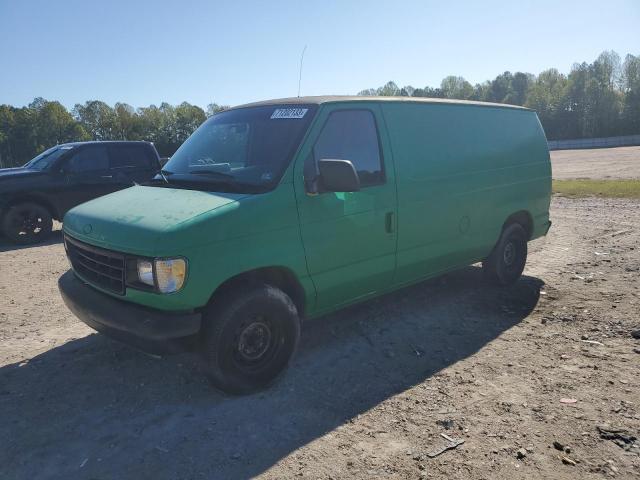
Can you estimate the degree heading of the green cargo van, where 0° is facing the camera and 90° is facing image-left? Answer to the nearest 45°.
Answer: approximately 45°

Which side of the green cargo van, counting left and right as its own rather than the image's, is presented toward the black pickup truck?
right

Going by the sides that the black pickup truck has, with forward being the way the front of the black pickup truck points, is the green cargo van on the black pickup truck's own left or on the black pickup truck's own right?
on the black pickup truck's own left

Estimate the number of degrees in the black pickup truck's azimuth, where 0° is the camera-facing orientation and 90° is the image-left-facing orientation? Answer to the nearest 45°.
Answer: approximately 45°
